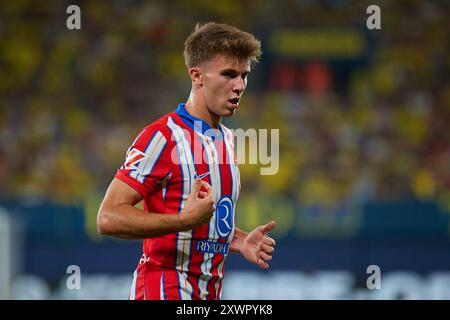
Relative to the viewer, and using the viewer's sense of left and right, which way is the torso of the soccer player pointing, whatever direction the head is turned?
facing the viewer and to the right of the viewer
